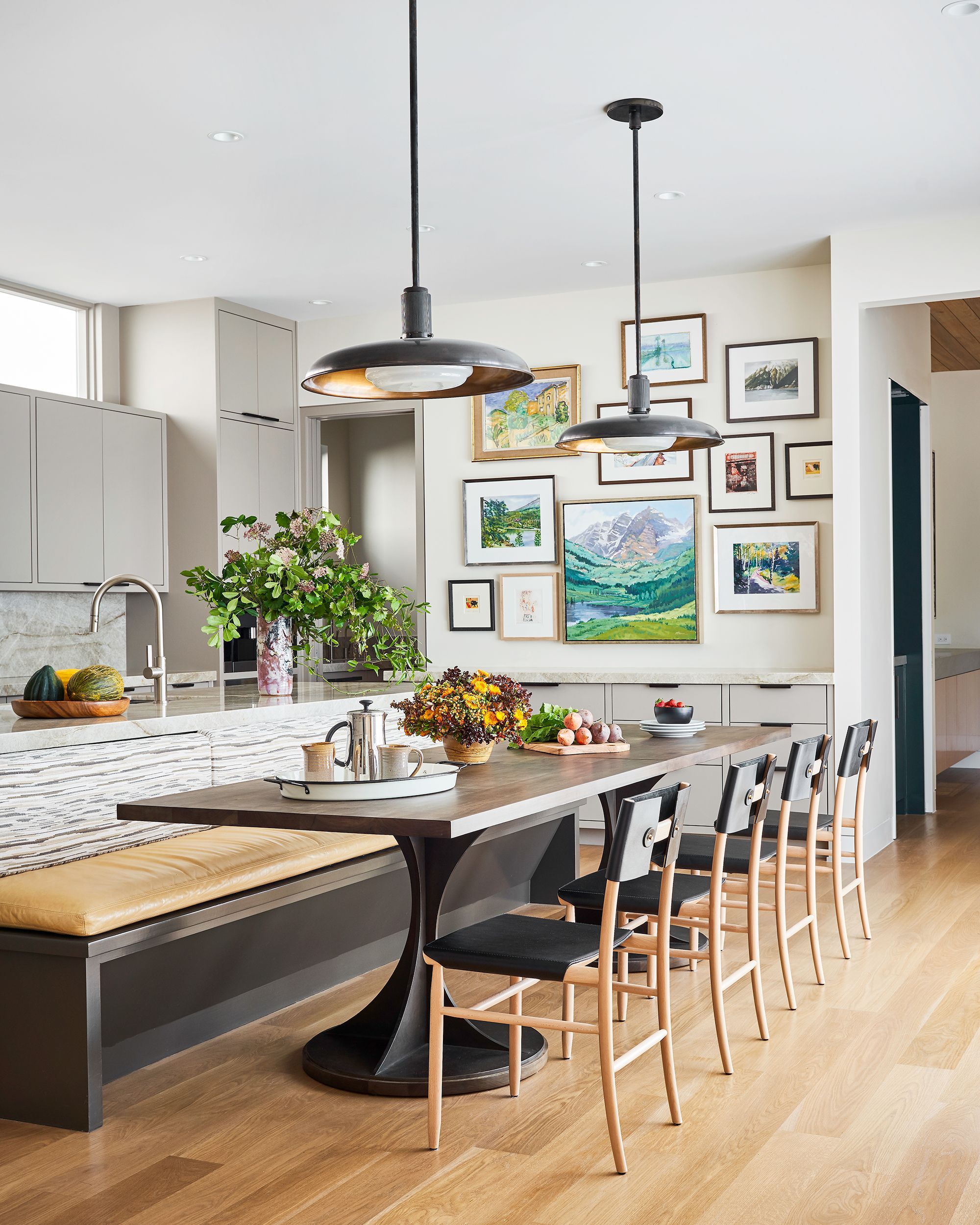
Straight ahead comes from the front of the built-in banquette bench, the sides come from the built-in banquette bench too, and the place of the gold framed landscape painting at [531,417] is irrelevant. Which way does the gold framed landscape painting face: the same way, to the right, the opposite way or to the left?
to the right

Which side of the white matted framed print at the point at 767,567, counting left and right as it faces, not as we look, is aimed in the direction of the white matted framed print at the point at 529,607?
right

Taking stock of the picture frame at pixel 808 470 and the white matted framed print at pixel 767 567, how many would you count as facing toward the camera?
2

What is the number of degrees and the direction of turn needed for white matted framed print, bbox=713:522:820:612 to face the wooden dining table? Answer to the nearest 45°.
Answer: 0° — it already faces it

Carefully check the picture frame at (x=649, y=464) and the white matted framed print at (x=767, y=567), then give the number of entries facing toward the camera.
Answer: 2

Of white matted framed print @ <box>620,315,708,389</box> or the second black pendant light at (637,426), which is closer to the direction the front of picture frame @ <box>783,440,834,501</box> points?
the second black pendant light

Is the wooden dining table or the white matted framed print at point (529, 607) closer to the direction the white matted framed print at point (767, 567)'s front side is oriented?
the wooden dining table
